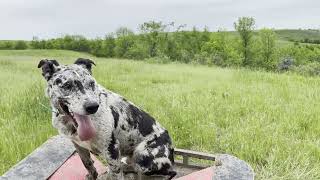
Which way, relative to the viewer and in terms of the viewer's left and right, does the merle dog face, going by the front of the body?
facing the viewer and to the left of the viewer
